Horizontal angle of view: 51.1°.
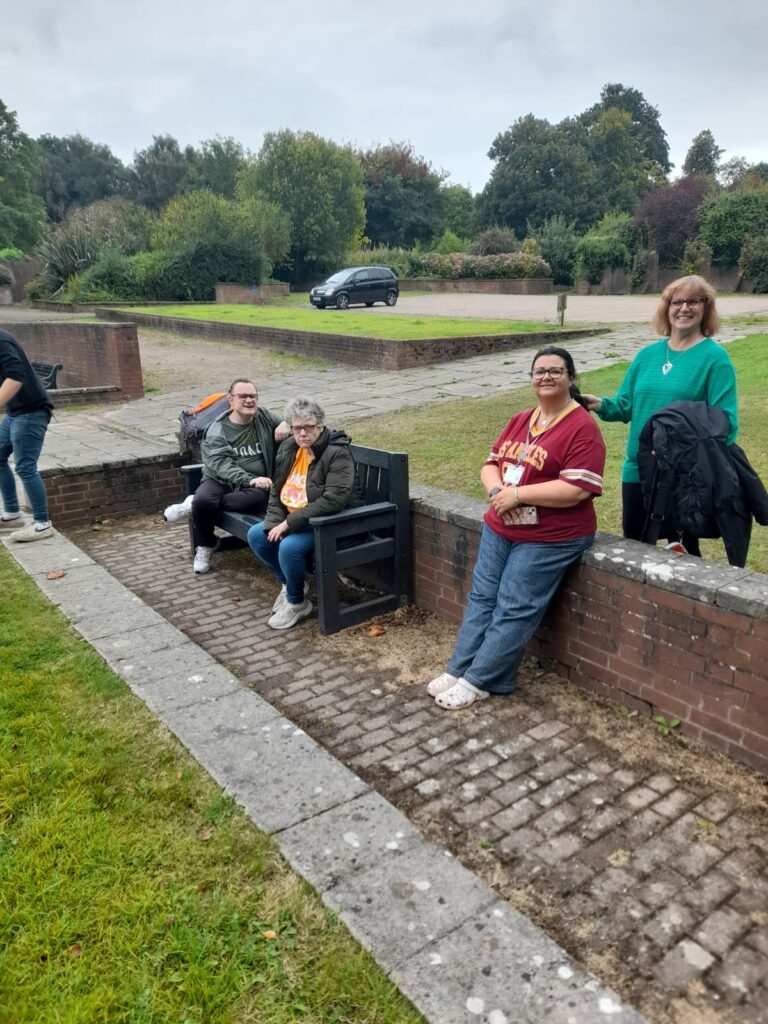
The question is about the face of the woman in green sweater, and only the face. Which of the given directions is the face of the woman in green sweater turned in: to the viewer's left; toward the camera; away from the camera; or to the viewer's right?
toward the camera

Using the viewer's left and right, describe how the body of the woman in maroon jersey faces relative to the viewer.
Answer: facing the viewer and to the left of the viewer

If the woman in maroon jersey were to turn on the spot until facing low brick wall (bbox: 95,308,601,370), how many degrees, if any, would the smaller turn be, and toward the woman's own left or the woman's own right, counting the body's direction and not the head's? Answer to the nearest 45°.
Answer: approximately 135° to the woman's own right

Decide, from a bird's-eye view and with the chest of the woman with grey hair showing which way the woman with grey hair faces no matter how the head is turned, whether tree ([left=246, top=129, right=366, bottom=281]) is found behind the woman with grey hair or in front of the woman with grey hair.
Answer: behind

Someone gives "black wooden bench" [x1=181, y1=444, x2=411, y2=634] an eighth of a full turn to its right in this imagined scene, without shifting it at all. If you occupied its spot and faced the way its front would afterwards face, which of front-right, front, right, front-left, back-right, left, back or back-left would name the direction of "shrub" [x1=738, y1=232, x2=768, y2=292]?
back-right

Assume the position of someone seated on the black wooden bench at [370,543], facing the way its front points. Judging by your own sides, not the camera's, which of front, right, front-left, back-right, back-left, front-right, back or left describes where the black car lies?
back-right

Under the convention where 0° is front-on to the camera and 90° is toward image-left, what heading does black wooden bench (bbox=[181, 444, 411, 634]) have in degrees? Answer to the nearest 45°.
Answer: approximately 45°

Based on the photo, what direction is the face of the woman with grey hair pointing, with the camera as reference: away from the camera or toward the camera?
toward the camera

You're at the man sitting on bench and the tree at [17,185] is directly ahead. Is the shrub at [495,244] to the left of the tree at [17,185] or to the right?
right

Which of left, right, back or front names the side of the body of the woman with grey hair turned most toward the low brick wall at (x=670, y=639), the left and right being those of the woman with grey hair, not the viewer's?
left

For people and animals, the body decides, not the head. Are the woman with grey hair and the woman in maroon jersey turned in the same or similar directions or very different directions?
same or similar directions

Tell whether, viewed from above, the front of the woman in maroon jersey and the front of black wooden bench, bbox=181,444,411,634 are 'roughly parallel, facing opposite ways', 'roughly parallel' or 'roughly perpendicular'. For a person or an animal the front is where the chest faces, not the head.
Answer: roughly parallel

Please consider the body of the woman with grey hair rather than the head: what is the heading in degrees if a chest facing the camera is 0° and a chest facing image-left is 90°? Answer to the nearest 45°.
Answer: approximately 45°

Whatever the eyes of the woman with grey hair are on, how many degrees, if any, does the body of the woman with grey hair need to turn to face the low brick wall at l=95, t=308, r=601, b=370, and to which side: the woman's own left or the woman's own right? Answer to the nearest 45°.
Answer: approximately 135° to the woman's own right
